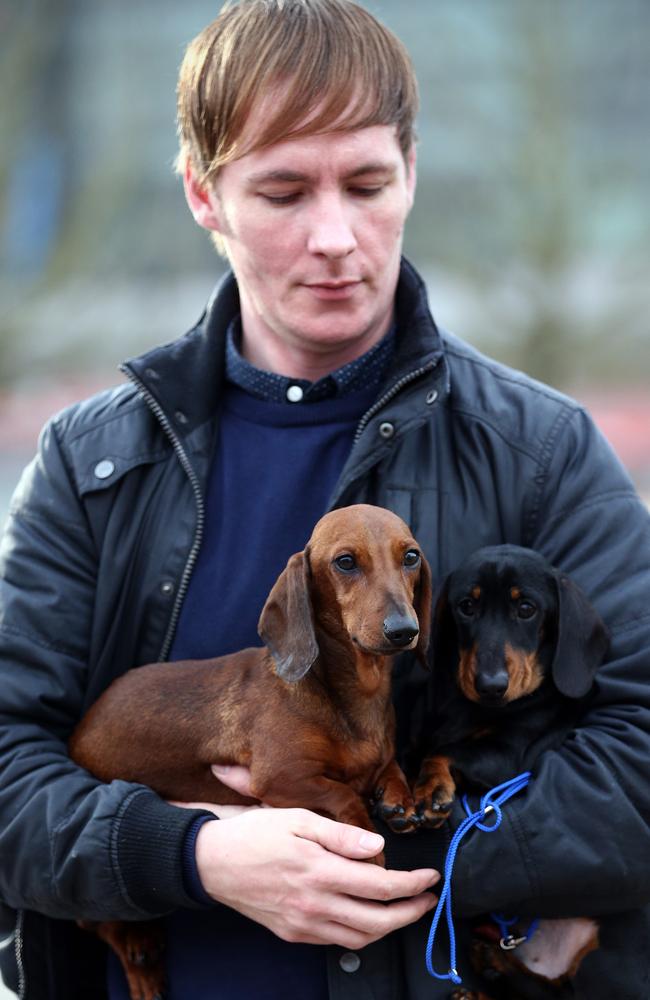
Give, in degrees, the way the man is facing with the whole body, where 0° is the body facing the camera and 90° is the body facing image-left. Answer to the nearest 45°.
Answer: approximately 0°
